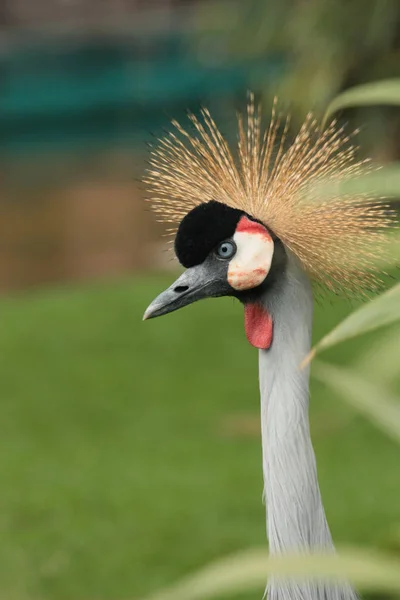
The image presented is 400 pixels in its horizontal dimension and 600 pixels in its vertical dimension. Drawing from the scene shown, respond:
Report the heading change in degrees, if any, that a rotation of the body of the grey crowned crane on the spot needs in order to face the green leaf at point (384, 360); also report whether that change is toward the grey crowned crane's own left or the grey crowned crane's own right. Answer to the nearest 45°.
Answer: approximately 90° to the grey crowned crane's own left

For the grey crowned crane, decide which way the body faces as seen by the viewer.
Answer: to the viewer's left

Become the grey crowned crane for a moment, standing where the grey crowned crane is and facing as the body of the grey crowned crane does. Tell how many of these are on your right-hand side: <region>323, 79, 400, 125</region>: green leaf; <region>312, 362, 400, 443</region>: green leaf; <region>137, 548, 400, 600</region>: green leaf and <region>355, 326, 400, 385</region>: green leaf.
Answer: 0

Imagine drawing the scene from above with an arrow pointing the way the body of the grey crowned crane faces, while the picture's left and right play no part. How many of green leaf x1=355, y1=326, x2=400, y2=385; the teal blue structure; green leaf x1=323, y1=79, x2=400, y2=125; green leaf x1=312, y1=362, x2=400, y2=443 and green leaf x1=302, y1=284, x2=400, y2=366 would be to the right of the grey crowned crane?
1

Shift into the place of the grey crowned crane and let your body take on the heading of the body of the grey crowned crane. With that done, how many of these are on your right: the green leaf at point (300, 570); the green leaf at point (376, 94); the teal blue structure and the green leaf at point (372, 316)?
1

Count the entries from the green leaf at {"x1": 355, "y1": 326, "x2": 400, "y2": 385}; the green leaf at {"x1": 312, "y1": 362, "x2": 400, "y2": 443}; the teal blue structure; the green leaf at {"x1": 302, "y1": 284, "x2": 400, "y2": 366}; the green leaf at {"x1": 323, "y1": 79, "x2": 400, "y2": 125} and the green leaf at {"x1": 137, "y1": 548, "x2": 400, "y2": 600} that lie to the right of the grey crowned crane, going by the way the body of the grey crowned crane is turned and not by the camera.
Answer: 1

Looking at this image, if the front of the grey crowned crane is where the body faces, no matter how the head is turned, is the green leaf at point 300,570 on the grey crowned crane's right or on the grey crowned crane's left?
on the grey crowned crane's left

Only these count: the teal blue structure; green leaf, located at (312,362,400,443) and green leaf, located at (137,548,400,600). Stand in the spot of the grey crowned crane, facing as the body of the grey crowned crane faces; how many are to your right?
1

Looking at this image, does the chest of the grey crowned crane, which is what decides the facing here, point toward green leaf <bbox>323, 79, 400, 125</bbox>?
no

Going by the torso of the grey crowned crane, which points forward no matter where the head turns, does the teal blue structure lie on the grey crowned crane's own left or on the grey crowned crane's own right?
on the grey crowned crane's own right

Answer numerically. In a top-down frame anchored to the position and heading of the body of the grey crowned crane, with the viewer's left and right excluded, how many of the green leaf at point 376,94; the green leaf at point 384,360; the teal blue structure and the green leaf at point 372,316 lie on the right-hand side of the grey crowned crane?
1

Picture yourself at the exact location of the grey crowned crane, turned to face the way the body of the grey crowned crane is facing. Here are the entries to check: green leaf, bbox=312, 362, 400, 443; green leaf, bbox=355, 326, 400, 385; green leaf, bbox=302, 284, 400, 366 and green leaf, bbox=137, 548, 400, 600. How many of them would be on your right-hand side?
0
